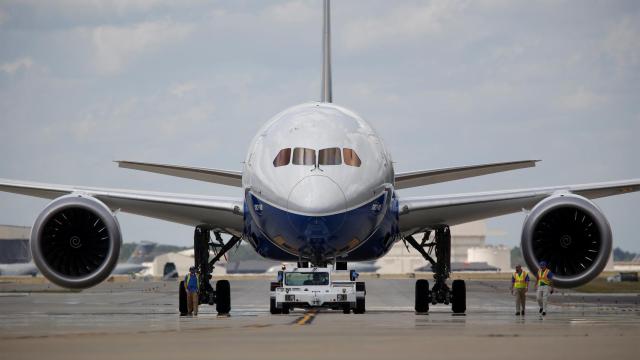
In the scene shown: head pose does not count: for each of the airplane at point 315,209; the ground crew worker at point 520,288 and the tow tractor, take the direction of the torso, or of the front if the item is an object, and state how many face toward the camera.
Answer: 3

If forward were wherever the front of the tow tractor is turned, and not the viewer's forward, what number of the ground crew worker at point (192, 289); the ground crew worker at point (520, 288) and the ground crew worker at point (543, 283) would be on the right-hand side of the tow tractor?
1

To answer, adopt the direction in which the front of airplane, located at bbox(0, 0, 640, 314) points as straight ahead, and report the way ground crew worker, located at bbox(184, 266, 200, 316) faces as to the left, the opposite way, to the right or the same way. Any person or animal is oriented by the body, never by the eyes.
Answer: the same way

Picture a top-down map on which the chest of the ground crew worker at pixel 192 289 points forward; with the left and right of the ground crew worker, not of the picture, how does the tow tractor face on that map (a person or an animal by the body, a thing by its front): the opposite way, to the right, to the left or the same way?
the same way

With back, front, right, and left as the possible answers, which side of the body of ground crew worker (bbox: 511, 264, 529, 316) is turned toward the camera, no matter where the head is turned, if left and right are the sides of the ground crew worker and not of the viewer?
front

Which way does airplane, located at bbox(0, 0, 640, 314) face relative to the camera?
toward the camera

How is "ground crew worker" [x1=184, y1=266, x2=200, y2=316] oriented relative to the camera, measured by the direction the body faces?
toward the camera

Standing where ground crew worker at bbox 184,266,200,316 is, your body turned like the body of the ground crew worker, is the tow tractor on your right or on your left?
on your left

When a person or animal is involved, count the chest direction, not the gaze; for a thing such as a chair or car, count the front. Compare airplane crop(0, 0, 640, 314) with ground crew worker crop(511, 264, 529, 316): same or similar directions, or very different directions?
same or similar directions

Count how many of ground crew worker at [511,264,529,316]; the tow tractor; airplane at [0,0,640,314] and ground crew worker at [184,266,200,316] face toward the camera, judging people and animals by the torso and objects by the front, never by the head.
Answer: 4
